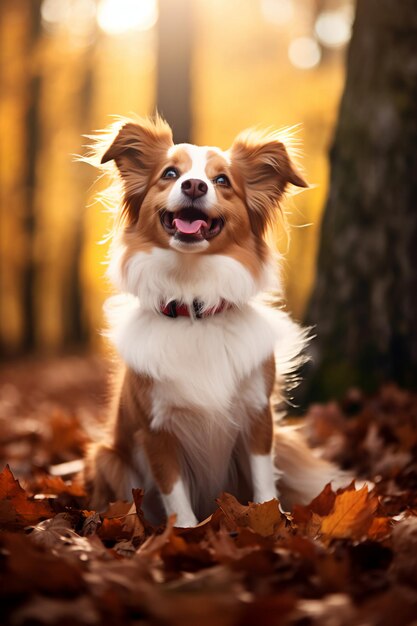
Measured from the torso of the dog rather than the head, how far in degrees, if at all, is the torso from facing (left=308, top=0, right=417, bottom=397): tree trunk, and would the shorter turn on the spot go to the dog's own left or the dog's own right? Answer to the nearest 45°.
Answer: approximately 135° to the dog's own left

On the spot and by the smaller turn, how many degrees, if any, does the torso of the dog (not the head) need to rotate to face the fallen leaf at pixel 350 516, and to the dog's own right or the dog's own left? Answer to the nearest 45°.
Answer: approximately 45° to the dog's own left

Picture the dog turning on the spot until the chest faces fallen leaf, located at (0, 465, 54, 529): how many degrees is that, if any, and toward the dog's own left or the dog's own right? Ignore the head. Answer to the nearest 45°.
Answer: approximately 45° to the dog's own right

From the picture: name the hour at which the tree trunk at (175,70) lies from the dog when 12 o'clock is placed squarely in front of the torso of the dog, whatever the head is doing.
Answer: The tree trunk is roughly at 6 o'clock from the dog.

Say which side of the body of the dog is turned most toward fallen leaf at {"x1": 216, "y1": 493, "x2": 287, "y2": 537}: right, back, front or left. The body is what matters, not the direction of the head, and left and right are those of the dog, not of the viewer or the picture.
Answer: front

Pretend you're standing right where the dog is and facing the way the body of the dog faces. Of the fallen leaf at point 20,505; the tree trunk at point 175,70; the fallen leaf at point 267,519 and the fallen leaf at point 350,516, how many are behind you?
1

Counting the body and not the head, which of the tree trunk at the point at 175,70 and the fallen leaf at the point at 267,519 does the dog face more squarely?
the fallen leaf

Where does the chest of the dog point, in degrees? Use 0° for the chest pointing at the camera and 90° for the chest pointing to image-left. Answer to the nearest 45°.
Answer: approximately 0°

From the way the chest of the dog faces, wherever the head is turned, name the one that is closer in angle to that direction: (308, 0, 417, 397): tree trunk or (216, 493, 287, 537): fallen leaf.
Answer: the fallen leaf
